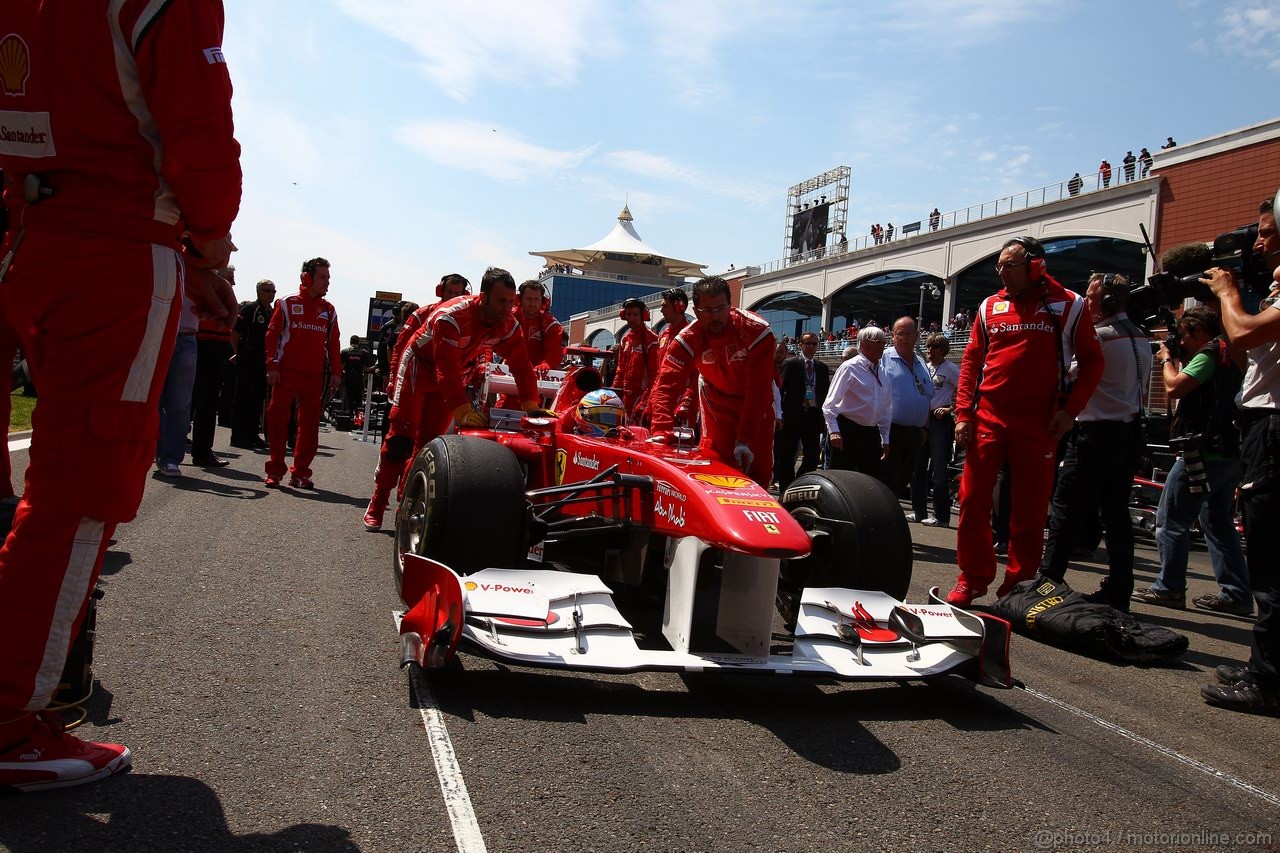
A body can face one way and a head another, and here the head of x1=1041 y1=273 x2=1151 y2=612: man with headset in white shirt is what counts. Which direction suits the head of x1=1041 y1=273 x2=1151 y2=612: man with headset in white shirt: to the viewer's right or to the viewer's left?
to the viewer's left

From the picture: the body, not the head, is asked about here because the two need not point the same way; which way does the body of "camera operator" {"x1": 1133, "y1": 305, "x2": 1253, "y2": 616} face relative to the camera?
to the viewer's left

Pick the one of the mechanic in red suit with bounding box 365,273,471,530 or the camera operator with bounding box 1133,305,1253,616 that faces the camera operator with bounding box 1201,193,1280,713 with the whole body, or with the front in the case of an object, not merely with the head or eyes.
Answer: the mechanic in red suit

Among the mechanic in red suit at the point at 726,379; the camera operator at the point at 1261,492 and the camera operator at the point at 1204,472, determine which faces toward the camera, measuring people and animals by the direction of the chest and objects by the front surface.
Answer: the mechanic in red suit

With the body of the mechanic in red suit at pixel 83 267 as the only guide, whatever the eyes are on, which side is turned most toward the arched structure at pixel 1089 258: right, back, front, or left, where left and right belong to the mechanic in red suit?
front

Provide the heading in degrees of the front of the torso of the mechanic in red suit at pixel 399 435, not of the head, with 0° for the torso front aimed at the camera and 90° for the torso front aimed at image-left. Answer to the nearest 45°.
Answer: approximately 315°

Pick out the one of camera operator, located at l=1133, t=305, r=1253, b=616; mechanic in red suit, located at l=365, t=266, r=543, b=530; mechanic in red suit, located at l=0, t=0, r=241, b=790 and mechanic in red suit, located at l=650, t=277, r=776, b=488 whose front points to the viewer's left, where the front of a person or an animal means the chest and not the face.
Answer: the camera operator

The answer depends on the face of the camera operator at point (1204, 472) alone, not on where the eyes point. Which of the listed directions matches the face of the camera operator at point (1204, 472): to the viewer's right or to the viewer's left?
to the viewer's left

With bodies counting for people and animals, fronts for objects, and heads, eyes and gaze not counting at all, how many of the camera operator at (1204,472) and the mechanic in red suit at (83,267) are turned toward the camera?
0

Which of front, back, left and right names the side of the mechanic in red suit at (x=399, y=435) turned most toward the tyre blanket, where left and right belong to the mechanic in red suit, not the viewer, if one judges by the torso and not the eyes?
front

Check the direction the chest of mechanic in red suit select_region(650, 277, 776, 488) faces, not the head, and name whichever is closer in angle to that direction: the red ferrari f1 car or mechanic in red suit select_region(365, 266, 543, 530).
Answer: the red ferrari f1 car

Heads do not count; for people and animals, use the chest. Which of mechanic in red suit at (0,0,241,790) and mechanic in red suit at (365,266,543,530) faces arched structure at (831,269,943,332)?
mechanic in red suit at (0,0,241,790)

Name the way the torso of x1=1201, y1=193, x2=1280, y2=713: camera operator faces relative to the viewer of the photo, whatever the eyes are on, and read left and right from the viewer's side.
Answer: facing to the left of the viewer
